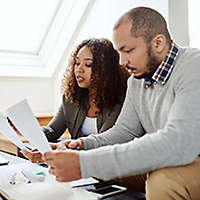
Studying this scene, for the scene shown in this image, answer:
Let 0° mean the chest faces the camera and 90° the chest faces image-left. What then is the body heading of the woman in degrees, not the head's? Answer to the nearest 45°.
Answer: approximately 45°

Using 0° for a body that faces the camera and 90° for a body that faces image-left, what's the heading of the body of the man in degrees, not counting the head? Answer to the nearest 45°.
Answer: approximately 45°
